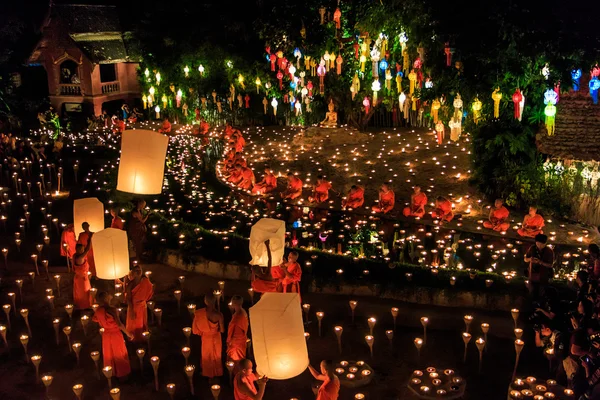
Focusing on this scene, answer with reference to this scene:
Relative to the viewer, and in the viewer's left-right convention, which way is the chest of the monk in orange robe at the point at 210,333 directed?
facing away from the viewer

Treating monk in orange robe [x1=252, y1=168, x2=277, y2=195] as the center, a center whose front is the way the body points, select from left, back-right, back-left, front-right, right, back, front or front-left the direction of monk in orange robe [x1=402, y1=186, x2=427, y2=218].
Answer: left

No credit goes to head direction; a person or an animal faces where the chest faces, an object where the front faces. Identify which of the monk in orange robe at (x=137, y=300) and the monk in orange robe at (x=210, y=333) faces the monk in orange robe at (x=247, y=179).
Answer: the monk in orange robe at (x=210, y=333)

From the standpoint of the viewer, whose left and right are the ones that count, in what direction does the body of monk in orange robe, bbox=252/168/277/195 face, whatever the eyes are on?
facing the viewer and to the left of the viewer

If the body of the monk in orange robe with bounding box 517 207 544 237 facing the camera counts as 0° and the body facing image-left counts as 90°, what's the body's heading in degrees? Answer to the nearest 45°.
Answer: approximately 45°

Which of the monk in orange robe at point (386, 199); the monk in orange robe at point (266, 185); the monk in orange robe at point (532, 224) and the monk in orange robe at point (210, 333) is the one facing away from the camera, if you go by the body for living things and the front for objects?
the monk in orange robe at point (210, 333)
